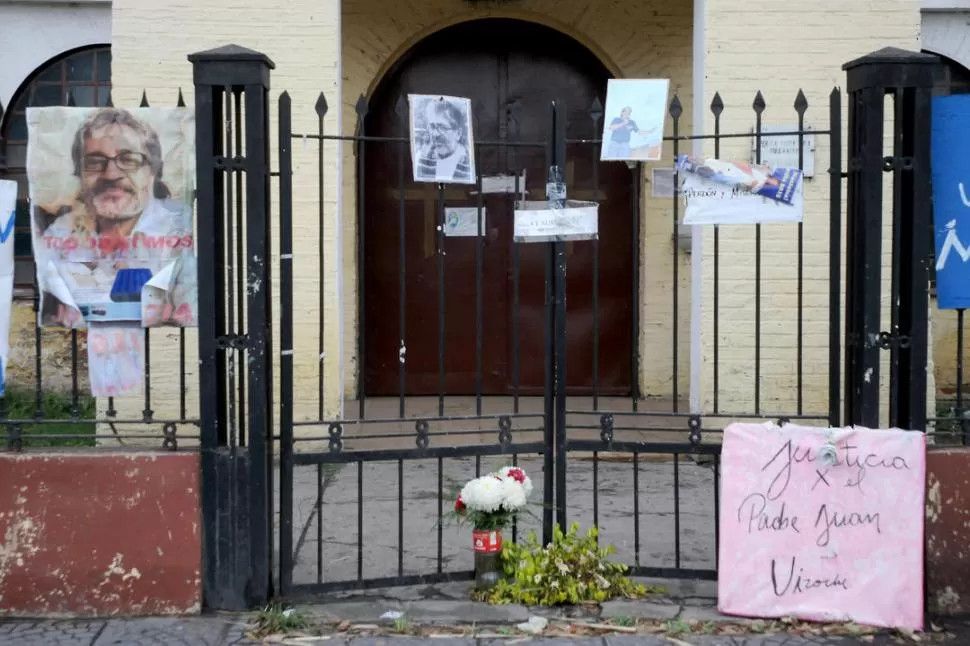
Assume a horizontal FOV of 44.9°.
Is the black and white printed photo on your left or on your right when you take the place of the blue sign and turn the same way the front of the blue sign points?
on your right

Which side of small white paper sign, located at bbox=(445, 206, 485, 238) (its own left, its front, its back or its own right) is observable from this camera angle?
front

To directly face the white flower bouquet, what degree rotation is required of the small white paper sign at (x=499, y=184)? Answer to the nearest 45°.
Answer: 0° — it already faces it

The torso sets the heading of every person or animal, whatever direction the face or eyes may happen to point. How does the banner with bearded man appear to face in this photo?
toward the camera

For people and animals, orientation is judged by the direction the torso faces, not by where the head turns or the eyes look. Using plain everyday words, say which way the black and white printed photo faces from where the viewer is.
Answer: facing the viewer

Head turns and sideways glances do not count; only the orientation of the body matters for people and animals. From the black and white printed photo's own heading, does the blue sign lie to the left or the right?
on its left

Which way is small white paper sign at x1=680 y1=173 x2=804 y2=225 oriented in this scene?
toward the camera

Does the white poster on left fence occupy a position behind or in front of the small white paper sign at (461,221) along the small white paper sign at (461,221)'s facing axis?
in front

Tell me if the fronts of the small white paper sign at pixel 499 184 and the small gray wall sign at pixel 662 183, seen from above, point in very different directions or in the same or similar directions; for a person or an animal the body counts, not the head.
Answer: same or similar directions

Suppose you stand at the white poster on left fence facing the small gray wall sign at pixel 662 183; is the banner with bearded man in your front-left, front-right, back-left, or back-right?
front-right

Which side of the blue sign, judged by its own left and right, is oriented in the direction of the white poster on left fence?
right

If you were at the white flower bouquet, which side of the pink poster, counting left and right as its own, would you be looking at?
right

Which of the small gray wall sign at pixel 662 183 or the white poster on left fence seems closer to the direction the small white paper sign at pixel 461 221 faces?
the white poster on left fence

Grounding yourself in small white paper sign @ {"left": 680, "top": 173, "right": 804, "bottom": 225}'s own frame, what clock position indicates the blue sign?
The blue sign is roughly at 9 o'clock from the small white paper sign.
